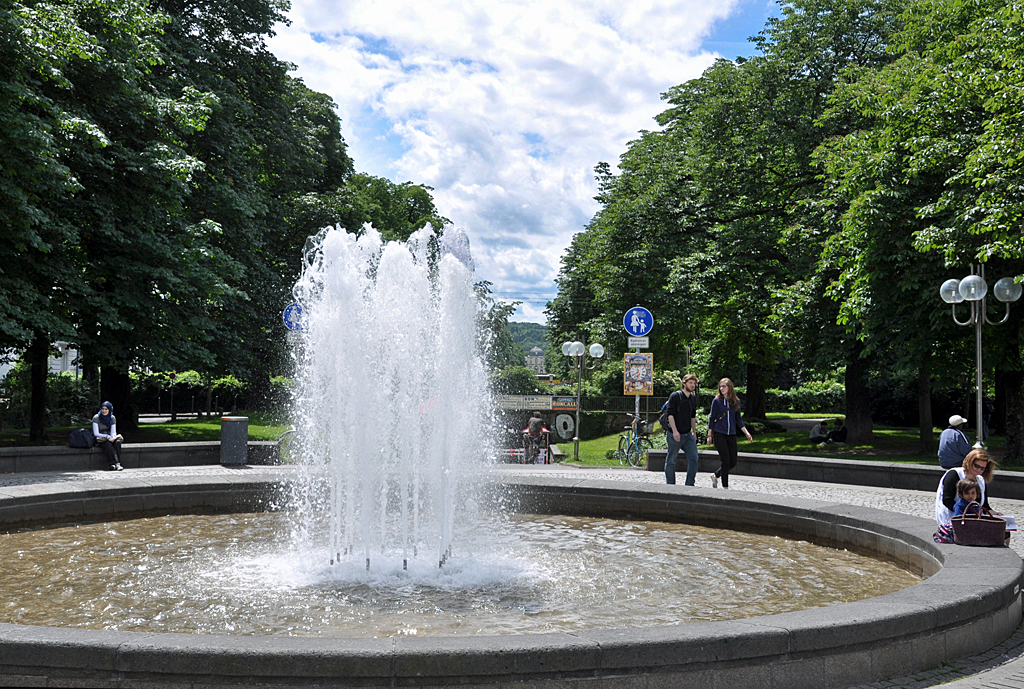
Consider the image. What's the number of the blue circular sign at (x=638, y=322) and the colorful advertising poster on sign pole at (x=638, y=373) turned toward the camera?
2

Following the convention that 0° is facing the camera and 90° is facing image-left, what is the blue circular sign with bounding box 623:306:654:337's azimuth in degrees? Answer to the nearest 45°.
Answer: approximately 0°

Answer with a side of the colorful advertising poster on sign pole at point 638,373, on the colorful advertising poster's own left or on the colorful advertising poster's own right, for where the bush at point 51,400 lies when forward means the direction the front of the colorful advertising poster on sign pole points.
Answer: on the colorful advertising poster's own right

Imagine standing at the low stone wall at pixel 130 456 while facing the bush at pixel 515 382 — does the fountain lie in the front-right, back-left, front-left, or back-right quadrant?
back-right
